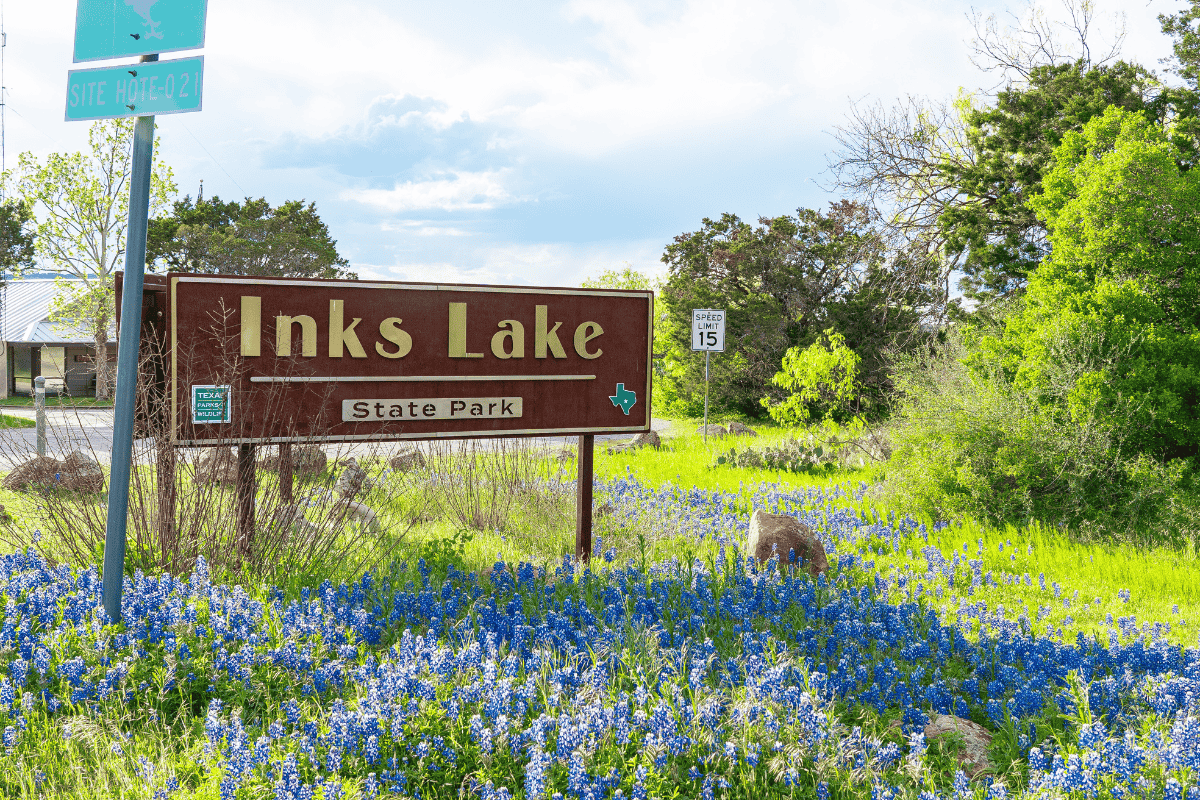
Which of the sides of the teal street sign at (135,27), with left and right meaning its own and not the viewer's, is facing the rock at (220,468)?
back

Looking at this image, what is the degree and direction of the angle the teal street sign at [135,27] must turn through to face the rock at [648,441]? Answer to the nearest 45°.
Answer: approximately 135° to its left

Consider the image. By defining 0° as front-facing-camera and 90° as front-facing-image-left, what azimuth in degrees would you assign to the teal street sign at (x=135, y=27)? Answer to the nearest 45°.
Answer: approximately 0°

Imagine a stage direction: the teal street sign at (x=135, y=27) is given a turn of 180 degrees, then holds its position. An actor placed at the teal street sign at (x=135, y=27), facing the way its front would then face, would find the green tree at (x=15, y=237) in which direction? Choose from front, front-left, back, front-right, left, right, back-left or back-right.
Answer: front

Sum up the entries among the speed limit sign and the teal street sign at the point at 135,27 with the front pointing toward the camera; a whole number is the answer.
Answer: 2

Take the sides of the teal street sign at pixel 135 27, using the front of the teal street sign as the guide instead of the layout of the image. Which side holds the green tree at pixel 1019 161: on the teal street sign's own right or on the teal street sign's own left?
on the teal street sign's own left

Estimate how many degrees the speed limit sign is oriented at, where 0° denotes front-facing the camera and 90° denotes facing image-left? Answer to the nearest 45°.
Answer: approximately 0°

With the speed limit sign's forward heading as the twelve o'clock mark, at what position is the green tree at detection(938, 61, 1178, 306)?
The green tree is roughly at 8 o'clock from the speed limit sign.

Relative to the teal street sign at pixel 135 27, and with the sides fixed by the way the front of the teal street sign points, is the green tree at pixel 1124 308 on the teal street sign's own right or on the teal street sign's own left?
on the teal street sign's own left
